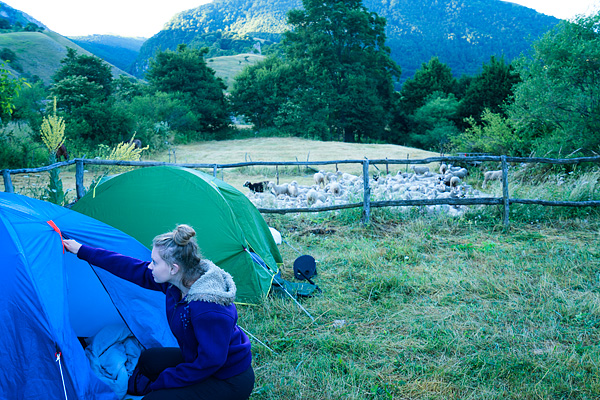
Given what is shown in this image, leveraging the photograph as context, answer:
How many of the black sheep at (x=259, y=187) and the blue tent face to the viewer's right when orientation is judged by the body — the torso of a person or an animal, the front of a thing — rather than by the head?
1

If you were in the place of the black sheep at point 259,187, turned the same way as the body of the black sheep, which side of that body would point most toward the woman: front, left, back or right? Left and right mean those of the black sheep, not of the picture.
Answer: left

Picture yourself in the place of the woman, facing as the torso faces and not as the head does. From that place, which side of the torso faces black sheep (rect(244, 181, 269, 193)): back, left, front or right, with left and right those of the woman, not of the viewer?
right

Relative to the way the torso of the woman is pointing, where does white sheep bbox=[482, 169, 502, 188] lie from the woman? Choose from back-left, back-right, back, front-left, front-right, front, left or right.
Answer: back-right

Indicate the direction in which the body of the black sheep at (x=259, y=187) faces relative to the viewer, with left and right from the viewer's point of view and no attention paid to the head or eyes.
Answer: facing to the left of the viewer

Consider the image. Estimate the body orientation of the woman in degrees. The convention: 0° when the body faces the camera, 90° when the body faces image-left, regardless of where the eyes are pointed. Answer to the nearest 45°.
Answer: approximately 90°

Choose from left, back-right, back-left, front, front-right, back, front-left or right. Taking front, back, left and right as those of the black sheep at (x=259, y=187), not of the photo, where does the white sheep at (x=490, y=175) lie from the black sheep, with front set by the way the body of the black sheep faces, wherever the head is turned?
back

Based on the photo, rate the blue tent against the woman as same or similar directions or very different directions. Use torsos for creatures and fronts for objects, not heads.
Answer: very different directions

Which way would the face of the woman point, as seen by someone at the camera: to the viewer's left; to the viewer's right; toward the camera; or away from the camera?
to the viewer's left

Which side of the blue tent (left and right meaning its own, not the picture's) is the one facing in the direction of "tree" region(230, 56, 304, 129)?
left

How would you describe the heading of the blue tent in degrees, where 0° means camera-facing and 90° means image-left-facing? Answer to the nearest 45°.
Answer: approximately 270°
